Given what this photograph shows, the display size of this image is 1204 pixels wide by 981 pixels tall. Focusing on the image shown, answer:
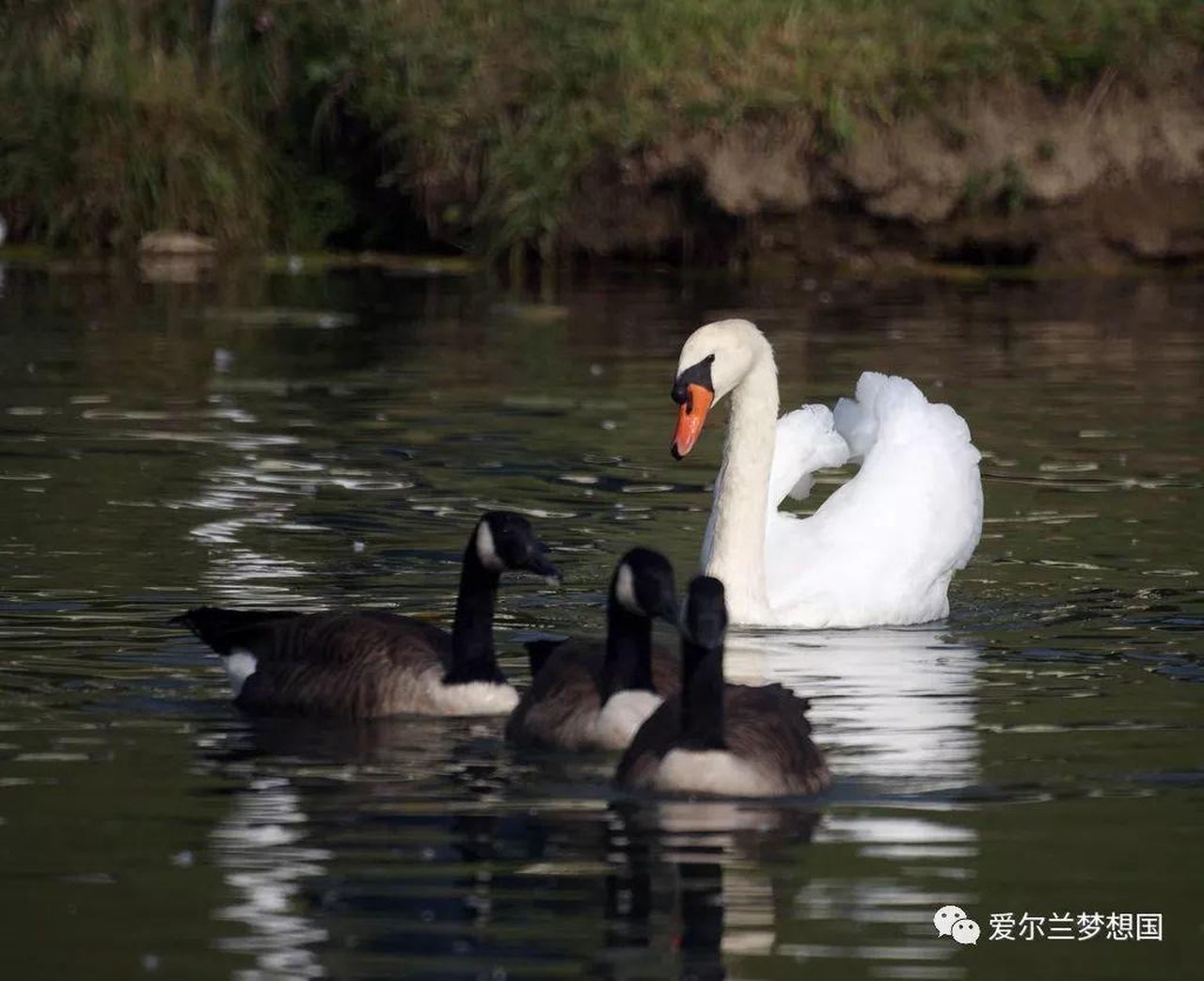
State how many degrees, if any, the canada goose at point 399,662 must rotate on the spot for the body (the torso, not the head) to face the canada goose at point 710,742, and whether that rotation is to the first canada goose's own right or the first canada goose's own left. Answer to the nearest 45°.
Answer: approximately 45° to the first canada goose's own right

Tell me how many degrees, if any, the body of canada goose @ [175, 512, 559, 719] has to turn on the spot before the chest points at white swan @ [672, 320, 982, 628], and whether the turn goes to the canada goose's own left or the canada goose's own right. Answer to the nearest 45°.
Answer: approximately 45° to the canada goose's own left

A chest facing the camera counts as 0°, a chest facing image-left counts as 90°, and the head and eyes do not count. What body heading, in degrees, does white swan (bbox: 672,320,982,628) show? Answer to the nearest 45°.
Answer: approximately 45°

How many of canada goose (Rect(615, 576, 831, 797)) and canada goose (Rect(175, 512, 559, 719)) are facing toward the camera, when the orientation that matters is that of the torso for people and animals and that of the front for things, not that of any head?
1

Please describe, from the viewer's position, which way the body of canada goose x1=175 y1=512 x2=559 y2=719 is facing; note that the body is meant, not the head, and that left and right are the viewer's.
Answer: facing to the right of the viewer

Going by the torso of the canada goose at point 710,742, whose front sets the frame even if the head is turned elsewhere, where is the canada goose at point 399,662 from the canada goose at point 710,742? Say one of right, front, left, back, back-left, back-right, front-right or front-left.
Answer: back-right

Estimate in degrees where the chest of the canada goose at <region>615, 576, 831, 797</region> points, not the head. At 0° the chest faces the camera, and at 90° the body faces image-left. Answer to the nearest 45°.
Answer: approximately 0°

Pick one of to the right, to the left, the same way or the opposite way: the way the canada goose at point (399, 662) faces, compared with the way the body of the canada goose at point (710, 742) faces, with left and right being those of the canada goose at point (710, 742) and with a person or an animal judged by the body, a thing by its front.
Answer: to the left
